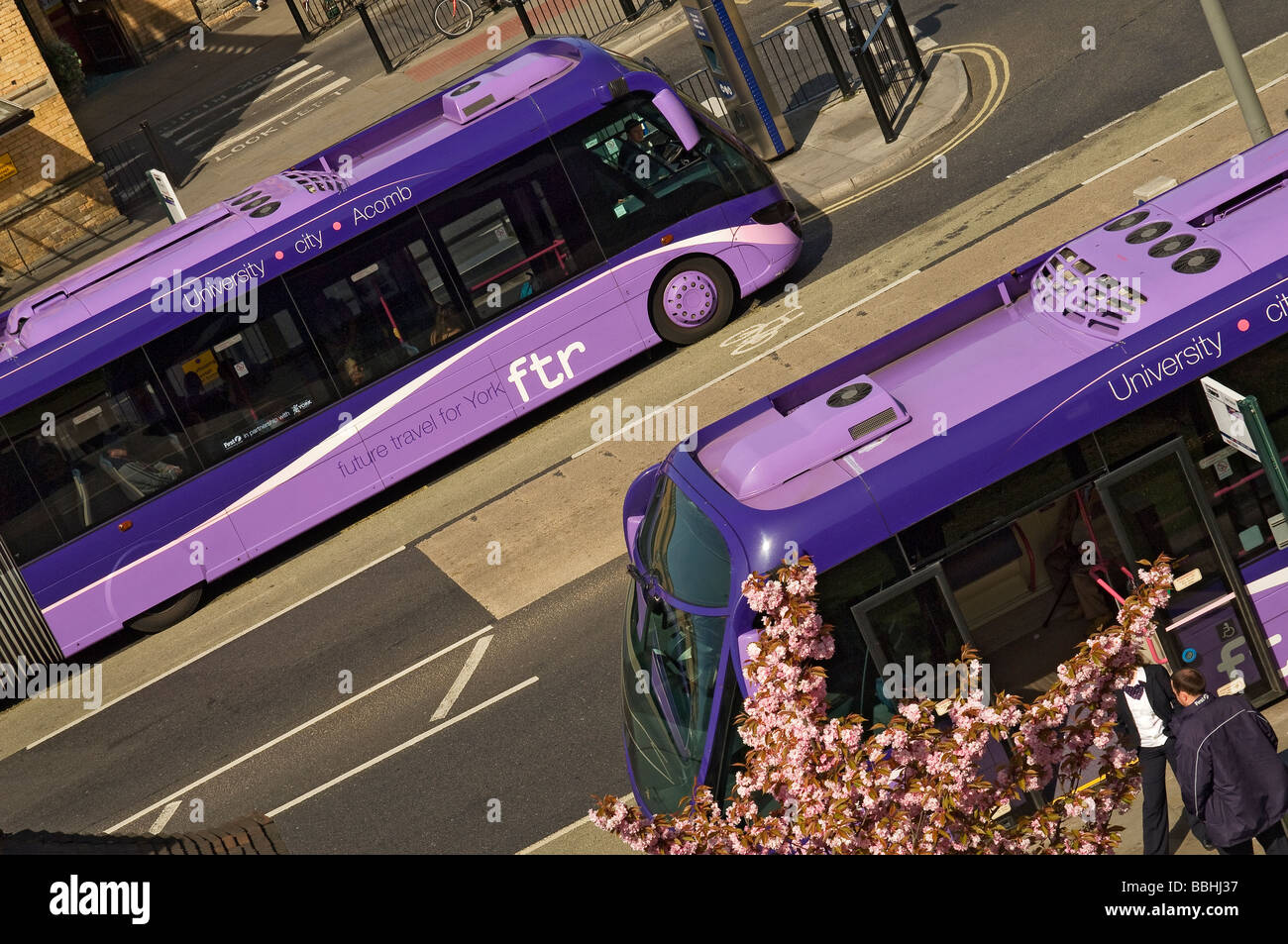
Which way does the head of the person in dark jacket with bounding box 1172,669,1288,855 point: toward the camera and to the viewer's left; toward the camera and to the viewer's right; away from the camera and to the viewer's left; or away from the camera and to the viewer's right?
away from the camera and to the viewer's left

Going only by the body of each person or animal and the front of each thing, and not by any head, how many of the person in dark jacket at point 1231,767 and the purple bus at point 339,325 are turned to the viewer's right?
1

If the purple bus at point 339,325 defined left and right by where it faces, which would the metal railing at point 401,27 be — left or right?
on its left

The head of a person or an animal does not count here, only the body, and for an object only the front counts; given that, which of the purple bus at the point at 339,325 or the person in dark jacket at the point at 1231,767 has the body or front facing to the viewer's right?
the purple bus

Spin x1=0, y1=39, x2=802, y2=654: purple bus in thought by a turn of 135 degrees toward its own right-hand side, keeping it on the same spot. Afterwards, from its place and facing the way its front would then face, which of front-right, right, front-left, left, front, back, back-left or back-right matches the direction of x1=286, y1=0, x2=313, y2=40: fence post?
back-right

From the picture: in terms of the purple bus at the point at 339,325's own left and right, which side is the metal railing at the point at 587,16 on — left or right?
on its left

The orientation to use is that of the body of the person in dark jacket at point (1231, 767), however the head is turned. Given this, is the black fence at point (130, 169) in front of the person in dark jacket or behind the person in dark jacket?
in front

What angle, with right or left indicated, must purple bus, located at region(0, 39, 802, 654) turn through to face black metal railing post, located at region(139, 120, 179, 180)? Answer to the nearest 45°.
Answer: approximately 90° to its left

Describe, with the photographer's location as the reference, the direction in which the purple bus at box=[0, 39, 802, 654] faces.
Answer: facing to the right of the viewer

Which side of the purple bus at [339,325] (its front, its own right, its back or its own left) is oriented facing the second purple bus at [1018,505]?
right

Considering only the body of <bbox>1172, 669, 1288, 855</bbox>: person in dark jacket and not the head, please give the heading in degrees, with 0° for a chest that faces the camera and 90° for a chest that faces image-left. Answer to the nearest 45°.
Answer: approximately 135°
